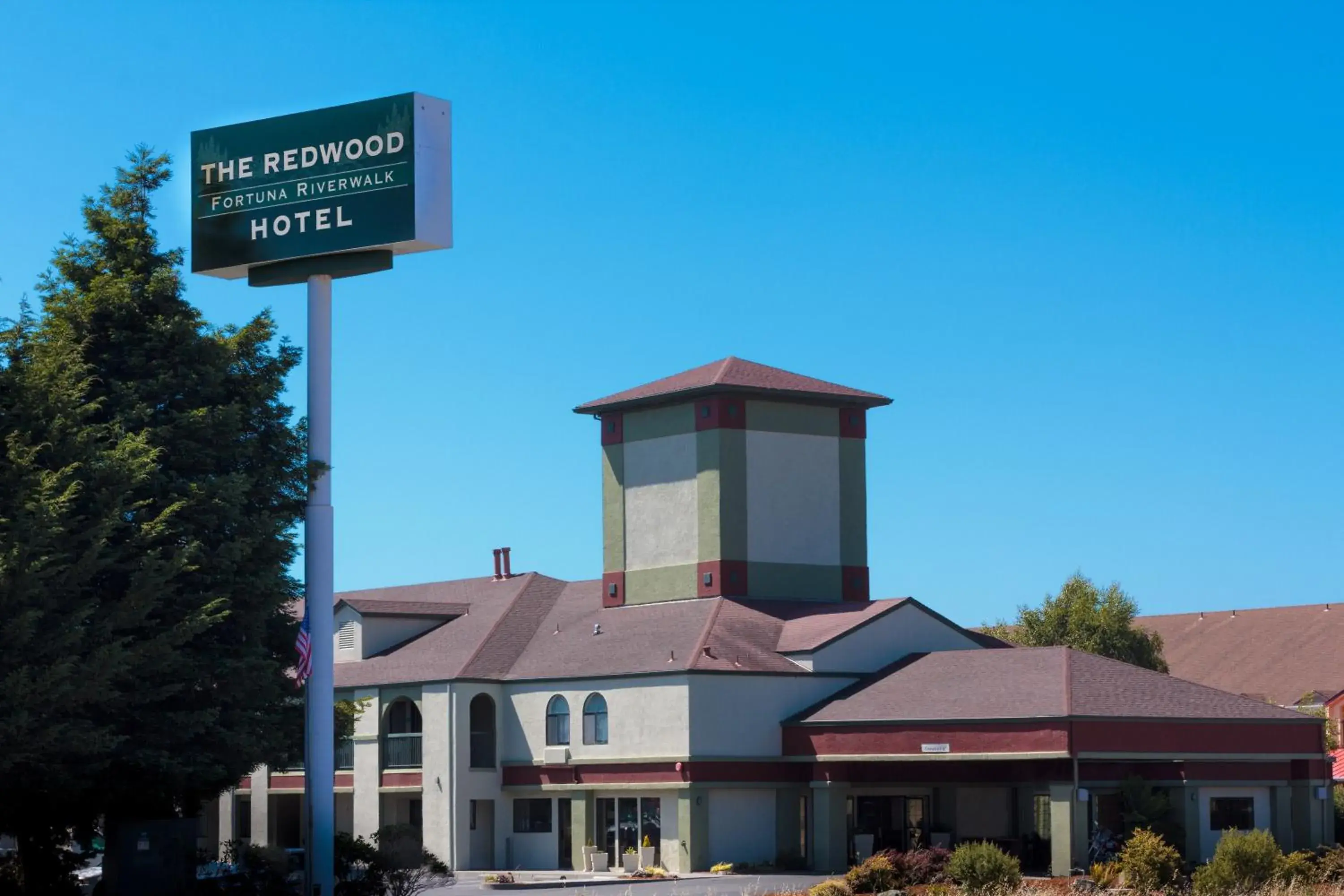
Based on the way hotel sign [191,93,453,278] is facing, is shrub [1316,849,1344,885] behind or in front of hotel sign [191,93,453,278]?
behind

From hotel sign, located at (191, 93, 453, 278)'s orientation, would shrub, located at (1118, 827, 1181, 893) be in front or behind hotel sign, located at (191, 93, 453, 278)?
behind

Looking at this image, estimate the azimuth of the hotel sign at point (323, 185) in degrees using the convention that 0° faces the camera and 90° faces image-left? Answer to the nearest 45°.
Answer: approximately 45°

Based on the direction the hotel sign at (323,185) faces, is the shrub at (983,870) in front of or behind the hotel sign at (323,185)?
behind

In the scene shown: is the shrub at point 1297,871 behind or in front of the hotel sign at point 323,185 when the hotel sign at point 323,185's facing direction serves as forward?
behind
